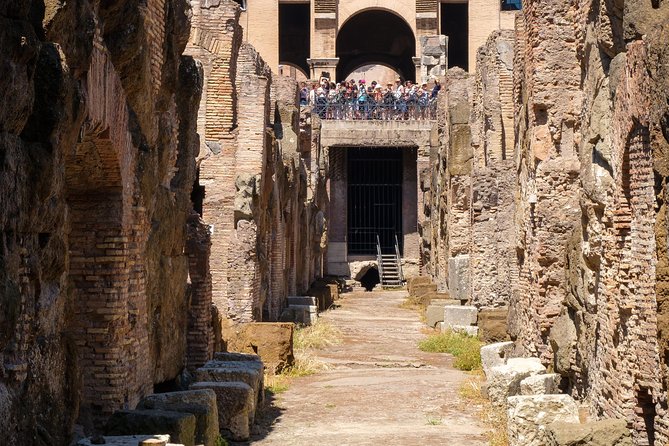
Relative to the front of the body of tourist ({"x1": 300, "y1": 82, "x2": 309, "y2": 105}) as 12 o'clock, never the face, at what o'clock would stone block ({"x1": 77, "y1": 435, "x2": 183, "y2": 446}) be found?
The stone block is roughly at 12 o'clock from the tourist.

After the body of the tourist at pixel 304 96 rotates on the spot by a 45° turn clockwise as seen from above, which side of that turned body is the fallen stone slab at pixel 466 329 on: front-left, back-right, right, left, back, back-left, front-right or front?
front-left

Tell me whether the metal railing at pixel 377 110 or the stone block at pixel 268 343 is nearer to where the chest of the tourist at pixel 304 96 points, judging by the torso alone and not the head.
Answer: the stone block

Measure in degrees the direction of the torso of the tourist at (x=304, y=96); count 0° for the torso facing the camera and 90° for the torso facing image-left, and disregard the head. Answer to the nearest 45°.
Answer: approximately 0°

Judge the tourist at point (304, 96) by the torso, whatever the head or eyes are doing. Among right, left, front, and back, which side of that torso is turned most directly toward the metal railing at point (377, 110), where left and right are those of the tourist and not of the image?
left

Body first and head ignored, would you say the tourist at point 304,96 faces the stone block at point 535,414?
yes

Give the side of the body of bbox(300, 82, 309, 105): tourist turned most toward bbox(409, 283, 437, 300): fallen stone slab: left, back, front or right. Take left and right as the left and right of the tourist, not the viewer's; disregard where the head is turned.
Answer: front

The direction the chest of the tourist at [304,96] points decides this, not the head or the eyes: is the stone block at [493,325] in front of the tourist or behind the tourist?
in front

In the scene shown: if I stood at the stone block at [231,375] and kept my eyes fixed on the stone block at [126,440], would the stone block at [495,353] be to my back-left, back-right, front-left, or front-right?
back-left

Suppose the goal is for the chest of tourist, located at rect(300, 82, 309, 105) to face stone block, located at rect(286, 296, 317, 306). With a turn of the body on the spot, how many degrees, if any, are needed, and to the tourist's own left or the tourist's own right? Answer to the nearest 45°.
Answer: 0° — they already face it

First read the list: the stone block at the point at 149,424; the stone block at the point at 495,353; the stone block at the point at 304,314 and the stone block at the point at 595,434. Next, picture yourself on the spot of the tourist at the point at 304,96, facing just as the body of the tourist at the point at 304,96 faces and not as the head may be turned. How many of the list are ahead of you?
4

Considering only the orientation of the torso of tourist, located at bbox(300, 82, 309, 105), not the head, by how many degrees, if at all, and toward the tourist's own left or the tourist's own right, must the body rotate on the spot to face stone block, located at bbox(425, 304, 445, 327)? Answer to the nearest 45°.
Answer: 0° — they already face it

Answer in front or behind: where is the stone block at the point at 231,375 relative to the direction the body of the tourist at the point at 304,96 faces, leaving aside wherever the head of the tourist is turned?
in front
